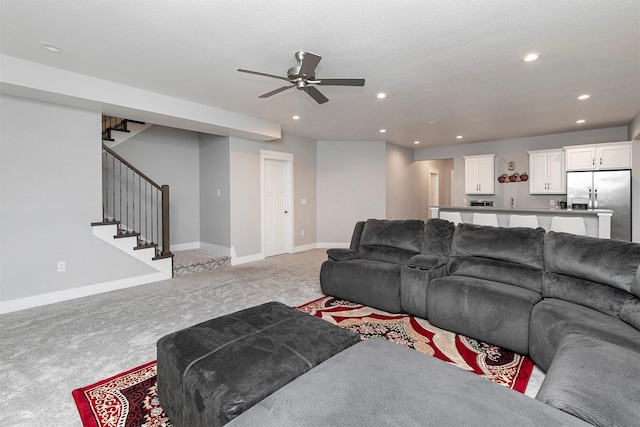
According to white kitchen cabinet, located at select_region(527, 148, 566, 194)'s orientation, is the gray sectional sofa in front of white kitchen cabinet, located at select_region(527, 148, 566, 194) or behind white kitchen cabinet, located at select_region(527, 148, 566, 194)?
in front

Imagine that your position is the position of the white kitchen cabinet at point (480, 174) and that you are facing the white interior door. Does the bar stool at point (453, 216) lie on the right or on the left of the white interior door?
left

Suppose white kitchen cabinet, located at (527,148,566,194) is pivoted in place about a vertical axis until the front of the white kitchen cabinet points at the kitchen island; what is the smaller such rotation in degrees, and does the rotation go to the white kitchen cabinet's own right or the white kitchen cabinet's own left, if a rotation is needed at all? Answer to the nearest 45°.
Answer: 0° — it already faces it

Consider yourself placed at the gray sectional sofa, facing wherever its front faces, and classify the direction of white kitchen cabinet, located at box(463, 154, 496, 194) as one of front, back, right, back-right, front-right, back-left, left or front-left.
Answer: back-right

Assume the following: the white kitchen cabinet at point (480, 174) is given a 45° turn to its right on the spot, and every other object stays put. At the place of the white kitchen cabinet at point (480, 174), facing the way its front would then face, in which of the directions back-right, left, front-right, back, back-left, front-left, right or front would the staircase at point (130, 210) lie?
front

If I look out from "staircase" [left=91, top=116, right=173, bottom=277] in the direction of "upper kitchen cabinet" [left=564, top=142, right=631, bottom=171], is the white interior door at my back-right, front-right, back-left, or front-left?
front-left

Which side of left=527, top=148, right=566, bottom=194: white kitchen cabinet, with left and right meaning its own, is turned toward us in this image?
front

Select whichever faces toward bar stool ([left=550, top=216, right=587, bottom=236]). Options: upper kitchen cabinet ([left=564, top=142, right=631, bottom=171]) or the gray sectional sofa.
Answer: the upper kitchen cabinet

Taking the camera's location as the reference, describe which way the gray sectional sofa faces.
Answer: facing the viewer and to the left of the viewer

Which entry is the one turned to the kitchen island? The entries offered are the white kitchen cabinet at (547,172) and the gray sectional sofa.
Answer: the white kitchen cabinet

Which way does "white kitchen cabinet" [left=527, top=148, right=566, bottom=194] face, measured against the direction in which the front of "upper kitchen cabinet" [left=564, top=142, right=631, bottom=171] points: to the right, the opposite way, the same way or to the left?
the same way

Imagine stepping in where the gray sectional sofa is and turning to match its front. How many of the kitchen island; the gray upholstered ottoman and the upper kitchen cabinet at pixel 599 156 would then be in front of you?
1

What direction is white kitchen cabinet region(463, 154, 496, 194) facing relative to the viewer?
toward the camera

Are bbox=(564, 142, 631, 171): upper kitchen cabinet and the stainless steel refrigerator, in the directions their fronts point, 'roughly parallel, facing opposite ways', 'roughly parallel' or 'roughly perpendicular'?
roughly parallel

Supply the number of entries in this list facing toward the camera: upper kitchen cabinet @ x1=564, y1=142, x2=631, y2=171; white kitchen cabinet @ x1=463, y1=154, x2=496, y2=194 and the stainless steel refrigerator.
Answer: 3

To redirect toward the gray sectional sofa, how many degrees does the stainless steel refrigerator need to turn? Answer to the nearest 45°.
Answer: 0° — it already faces it

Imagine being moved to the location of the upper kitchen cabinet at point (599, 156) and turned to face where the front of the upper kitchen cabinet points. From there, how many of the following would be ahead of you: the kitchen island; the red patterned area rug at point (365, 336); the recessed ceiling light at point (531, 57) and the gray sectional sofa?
4

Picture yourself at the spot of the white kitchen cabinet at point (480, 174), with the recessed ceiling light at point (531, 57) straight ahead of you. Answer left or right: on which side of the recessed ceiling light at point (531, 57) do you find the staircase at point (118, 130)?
right
